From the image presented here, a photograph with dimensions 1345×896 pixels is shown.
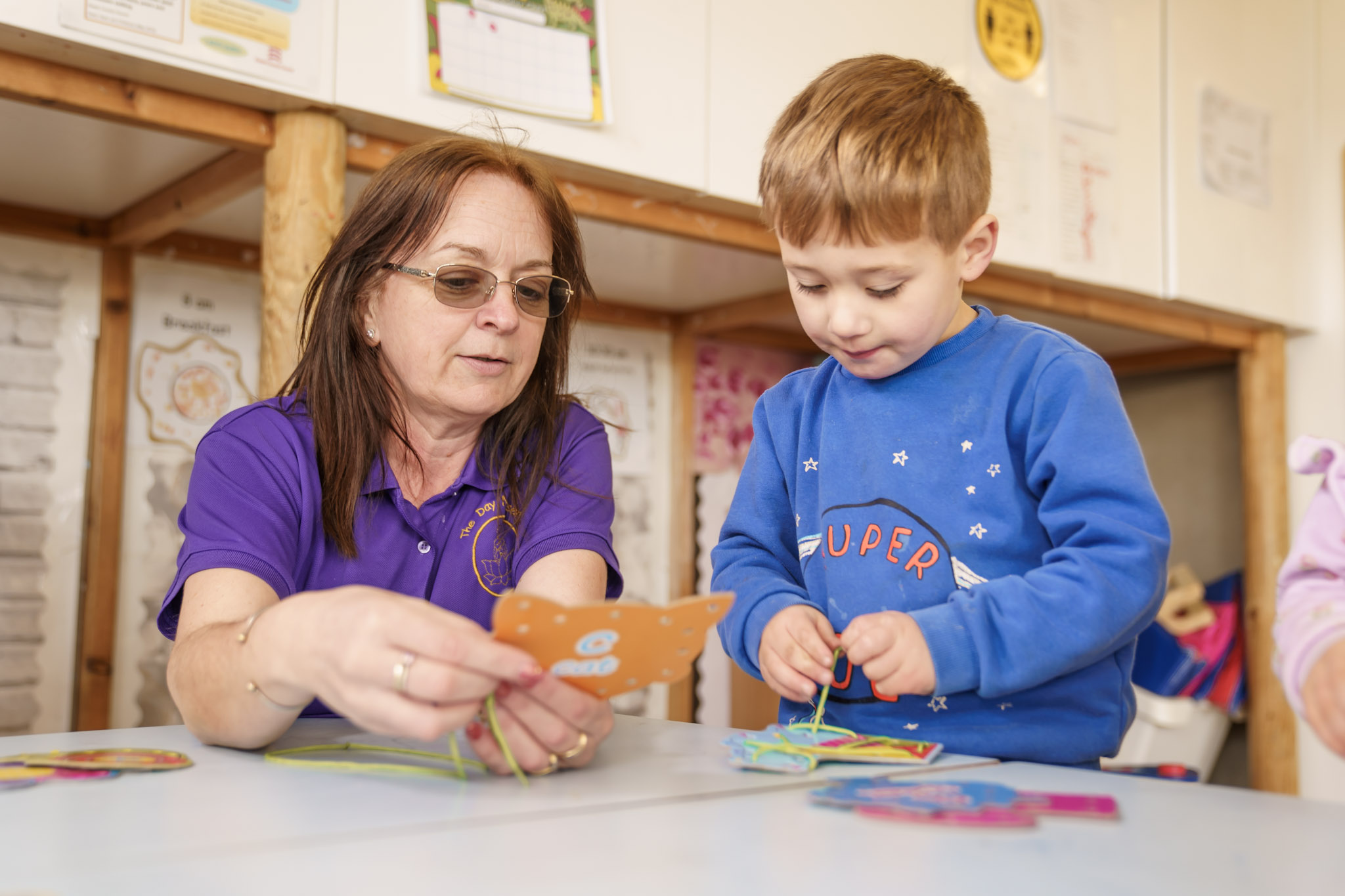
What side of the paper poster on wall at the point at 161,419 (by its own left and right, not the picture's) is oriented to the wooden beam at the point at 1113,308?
left

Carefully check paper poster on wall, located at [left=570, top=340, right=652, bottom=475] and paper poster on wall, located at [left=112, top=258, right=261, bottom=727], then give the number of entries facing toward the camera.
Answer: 2

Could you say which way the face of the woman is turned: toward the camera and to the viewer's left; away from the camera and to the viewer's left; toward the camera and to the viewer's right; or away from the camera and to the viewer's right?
toward the camera and to the viewer's right

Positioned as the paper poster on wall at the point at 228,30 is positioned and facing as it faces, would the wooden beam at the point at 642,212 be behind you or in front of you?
behind

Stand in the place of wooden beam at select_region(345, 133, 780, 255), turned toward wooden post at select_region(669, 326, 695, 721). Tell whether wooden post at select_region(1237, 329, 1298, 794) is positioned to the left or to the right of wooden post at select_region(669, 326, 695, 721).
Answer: right

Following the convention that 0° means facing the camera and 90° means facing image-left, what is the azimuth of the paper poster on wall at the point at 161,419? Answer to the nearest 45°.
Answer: approximately 0°

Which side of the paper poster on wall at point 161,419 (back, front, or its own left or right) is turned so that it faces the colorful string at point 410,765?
front

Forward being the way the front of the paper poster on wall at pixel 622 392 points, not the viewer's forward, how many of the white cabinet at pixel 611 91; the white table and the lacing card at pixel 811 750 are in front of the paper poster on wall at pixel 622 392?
3

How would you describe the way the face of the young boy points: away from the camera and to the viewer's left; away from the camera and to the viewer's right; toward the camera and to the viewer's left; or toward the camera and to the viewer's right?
toward the camera and to the viewer's left
